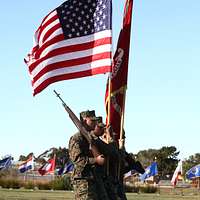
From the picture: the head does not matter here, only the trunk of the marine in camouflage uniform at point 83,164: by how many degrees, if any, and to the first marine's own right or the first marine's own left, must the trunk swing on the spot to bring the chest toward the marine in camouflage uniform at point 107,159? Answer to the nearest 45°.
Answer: approximately 45° to the first marine's own left

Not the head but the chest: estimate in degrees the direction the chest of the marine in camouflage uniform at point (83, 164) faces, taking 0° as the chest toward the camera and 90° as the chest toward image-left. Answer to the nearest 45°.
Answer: approximately 270°
